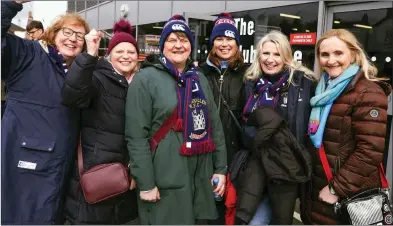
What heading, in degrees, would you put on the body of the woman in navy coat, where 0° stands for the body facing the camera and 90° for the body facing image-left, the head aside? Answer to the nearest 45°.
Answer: approximately 315°

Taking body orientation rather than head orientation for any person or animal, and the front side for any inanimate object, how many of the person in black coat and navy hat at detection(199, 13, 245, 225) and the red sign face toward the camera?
2

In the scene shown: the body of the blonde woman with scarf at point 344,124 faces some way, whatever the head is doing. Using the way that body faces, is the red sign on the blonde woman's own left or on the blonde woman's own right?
on the blonde woman's own right

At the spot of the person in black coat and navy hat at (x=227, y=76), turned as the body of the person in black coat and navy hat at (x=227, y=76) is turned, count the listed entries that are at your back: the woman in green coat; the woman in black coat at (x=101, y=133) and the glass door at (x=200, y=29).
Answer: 1

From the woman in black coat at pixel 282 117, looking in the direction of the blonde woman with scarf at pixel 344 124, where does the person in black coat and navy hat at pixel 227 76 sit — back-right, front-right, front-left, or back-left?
back-left

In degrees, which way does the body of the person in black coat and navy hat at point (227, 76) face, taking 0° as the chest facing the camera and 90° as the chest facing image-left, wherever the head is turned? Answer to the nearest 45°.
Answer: approximately 0°

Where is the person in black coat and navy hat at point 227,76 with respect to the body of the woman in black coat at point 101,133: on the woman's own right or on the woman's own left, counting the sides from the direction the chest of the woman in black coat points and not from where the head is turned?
on the woman's own left

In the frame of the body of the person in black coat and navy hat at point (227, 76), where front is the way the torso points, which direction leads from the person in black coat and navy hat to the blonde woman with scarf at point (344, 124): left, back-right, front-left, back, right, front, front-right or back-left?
front-left

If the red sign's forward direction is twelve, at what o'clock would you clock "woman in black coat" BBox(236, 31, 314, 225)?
The woman in black coat is roughly at 12 o'clock from the red sign.

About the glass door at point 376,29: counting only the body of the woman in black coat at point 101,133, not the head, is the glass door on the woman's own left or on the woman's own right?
on the woman's own left
